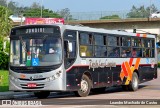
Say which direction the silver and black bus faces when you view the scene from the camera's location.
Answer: facing the viewer and to the left of the viewer

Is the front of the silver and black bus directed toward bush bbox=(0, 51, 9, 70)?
no

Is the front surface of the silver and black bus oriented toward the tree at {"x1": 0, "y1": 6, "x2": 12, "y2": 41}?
no
